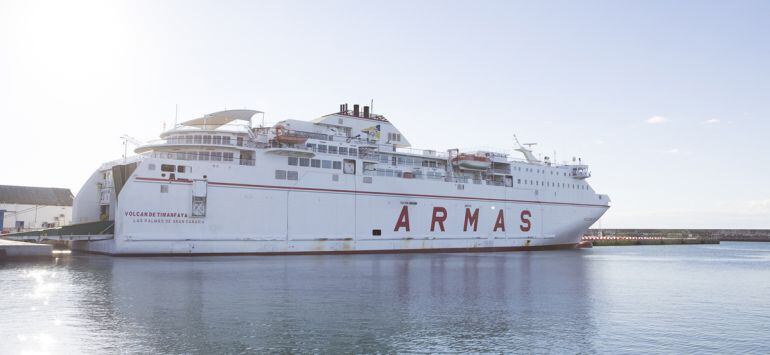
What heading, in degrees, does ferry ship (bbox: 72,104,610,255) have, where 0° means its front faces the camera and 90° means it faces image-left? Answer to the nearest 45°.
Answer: approximately 225°
